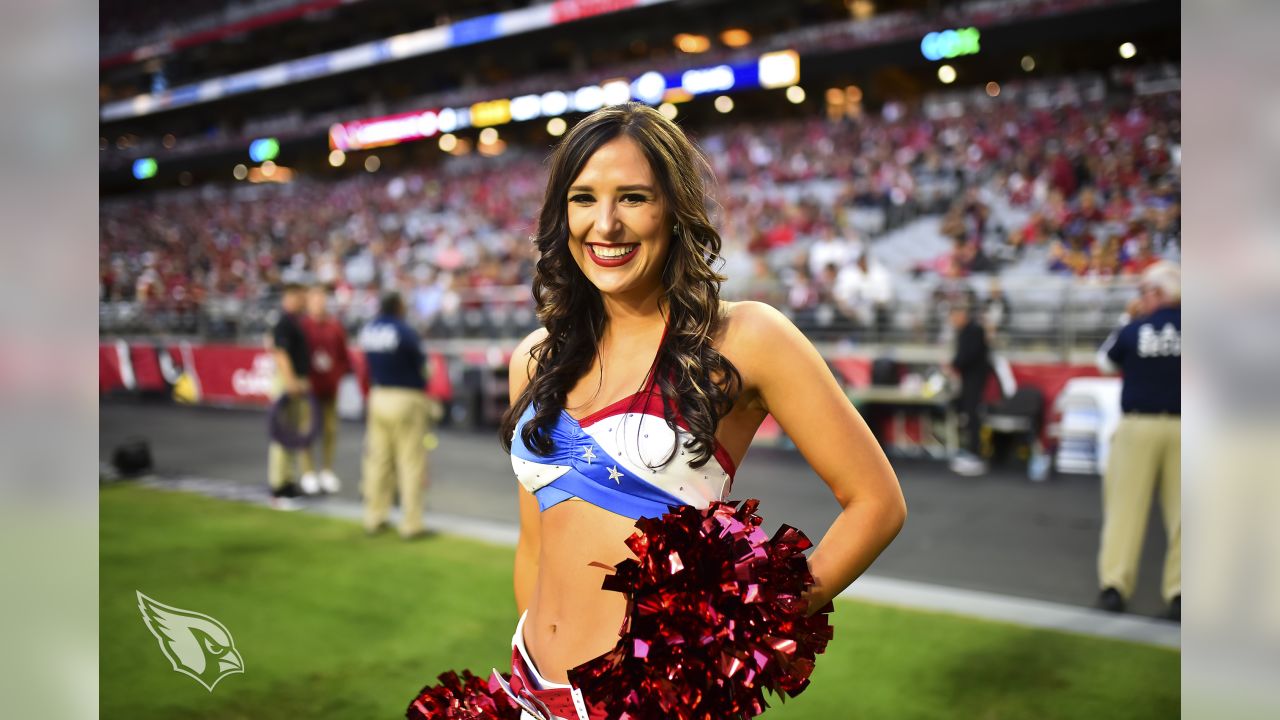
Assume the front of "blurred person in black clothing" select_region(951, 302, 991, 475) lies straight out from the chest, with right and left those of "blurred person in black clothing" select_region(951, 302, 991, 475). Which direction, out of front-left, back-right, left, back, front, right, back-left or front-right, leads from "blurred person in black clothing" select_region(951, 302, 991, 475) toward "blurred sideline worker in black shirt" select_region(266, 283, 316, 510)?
front-left

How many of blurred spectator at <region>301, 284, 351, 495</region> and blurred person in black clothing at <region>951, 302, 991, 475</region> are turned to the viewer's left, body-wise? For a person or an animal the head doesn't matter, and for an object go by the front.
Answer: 1

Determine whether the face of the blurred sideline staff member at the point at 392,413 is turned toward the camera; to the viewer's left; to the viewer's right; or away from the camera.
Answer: away from the camera

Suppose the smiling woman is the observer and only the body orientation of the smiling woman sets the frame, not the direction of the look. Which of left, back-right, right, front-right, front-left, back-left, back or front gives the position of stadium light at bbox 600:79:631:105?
back-right

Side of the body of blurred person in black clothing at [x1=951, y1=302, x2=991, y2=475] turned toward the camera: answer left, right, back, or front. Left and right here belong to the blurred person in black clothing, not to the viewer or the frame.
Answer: left

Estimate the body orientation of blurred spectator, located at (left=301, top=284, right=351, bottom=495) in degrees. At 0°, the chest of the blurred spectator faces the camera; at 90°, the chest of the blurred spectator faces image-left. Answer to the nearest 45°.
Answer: approximately 0°

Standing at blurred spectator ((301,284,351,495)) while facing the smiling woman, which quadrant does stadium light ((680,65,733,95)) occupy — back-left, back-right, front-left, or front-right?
back-left

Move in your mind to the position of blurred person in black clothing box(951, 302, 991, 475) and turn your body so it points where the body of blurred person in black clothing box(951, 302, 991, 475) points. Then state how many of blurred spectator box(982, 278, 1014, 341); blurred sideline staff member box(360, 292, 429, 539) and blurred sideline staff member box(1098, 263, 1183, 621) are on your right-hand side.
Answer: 1

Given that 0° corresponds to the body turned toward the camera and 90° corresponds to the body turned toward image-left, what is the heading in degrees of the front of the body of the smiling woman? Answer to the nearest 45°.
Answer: approximately 45°

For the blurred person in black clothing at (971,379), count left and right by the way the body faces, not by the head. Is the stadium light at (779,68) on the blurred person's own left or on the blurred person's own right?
on the blurred person's own right
